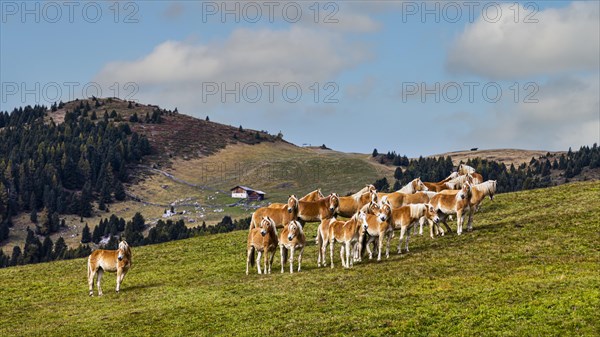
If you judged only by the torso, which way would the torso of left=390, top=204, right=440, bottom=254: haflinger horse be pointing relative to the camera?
to the viewer's right

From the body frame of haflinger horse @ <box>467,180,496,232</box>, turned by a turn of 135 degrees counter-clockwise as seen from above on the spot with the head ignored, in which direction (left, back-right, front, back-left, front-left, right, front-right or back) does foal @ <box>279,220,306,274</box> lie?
left

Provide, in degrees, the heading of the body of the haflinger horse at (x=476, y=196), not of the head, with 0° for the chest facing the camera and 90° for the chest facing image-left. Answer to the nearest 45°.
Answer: approximately 270°

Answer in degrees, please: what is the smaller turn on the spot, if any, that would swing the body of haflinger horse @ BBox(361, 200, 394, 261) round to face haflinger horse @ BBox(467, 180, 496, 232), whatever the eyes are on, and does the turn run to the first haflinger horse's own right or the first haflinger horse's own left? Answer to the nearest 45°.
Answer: approximately 90° to the first haflinger horse's own left

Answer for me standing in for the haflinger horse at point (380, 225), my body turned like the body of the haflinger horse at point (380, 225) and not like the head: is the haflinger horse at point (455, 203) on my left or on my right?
on my left

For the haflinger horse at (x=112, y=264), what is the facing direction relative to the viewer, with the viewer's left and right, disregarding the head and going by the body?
facing to the right of the viewer

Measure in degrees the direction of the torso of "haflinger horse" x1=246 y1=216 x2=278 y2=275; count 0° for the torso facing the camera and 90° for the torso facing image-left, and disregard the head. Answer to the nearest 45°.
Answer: approximately 315°
